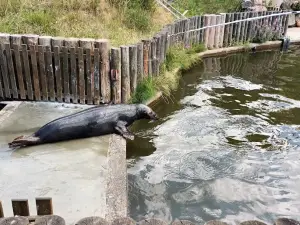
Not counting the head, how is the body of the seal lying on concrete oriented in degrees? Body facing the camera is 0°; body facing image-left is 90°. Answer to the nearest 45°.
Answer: approximately 270°
